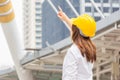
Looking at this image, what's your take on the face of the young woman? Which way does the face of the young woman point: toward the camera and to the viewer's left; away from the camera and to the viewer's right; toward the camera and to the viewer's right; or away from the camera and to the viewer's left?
away from the camera and to the viewer's left

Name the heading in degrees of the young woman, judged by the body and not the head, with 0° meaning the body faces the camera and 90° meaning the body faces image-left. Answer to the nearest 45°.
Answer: approximately 135°
